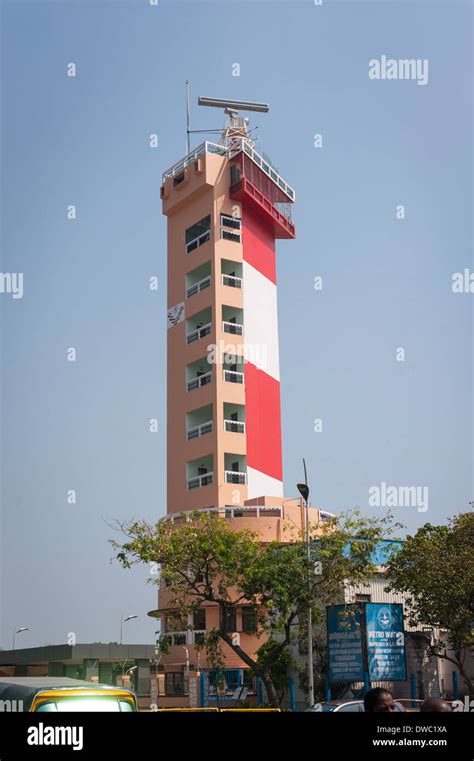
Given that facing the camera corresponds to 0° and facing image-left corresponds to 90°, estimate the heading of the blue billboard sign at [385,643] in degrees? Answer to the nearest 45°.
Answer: approximately 0°

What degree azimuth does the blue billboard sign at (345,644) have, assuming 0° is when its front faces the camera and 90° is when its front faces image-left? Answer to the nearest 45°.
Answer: approximately 0°

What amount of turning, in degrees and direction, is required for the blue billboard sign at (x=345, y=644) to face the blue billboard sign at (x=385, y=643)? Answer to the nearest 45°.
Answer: approximately 90° to its left

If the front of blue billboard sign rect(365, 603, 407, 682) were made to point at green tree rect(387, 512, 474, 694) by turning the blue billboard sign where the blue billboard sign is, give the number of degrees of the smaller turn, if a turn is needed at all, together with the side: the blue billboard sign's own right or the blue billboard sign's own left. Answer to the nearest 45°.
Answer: approximately 135° to the blue billboard sign's own left

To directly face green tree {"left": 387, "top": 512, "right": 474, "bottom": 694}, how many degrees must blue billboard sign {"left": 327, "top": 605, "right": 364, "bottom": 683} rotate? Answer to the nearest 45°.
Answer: approximately 135° to its left

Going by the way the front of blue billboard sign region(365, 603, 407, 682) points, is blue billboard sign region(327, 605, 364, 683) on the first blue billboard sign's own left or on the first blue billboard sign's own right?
on the first blue billboard sign's own right
